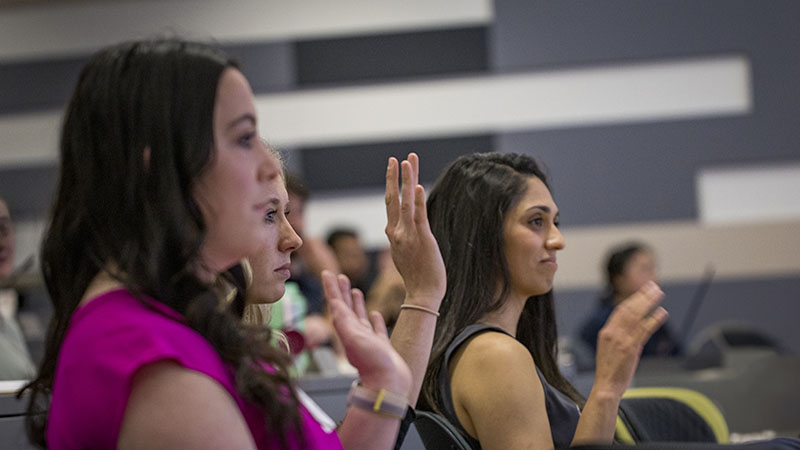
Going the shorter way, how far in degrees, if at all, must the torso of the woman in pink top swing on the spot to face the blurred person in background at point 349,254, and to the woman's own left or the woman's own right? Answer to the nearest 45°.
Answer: approximately 90° to the woman's own left

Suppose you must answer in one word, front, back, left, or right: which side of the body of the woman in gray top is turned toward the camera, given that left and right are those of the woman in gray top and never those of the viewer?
right

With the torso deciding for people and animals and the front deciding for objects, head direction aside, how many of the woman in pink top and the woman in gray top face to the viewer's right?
2

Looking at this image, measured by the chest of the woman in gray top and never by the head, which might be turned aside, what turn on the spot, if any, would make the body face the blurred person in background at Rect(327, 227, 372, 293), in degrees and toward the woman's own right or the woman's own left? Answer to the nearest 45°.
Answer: approximately 90° to the woman's own left

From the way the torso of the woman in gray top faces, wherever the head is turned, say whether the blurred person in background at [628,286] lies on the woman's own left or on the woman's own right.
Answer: on the woman's own left

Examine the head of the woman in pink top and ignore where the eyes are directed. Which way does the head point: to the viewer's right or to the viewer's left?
to the viewer's right

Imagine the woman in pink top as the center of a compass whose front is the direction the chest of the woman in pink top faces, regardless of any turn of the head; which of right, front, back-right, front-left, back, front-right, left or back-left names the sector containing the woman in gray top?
front-left

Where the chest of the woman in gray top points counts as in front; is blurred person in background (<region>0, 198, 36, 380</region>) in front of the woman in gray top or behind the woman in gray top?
behind

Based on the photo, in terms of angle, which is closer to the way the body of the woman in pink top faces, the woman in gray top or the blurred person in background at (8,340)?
the woman in gray top

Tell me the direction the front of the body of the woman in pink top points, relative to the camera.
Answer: to the viewer's right

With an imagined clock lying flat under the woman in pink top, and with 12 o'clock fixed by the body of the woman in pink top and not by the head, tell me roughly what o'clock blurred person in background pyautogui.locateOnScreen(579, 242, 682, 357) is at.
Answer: The blurred person in background is roughly at 10 o'clock from the woman in pink top.
